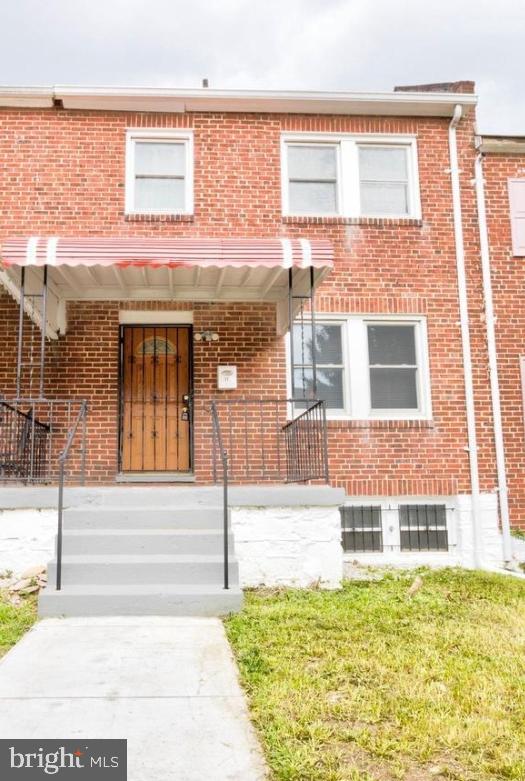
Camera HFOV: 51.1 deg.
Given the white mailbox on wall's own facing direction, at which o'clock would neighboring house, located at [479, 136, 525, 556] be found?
The neighboring house is roughly at 9 o'clock from the white mailbox on wall.

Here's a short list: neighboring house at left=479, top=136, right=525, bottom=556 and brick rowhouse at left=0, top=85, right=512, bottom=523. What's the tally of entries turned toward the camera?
2

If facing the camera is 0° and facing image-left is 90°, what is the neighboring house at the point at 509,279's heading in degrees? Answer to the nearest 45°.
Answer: approximately 0°

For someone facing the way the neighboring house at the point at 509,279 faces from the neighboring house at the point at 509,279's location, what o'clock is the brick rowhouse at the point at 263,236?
The brick rowhouse is roughly at 2 o'clock from the neighboring house.

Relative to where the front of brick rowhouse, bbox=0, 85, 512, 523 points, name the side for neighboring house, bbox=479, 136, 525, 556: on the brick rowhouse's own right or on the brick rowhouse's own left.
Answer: on the brick rowhouse's own left

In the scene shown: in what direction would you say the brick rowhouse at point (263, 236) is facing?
toward the camera

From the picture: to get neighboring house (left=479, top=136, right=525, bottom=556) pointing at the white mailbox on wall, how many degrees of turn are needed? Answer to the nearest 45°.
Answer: approximately 45° to its right

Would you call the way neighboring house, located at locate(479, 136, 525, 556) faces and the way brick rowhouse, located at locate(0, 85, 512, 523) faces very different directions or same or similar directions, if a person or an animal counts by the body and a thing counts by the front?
same or similar directions
